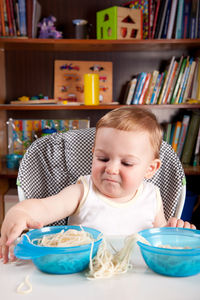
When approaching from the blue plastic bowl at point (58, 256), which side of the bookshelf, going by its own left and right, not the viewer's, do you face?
front

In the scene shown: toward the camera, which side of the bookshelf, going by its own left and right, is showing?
front

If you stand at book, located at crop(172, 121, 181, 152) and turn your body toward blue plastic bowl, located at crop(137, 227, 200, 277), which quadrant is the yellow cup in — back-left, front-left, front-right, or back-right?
front-right

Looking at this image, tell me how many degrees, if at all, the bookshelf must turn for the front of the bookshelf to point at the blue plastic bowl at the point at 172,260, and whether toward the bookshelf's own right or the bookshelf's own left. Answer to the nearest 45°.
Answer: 0° — it already faces it
